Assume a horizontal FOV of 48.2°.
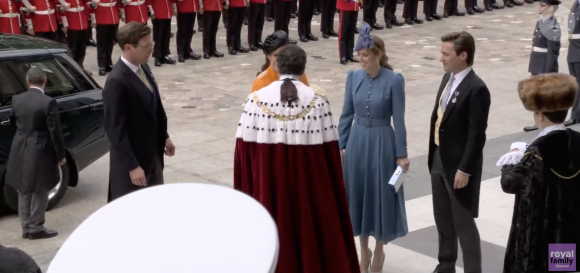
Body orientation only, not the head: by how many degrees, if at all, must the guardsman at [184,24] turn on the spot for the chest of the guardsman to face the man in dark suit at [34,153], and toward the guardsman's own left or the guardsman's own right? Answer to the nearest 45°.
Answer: approximately 45° to the guardsman's own right

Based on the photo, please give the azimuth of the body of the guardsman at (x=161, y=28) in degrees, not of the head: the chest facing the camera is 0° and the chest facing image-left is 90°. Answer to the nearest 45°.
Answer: approximately 315°

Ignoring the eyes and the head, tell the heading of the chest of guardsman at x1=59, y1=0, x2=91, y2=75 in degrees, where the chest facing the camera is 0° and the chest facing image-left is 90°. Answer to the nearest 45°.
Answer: approximately 315°

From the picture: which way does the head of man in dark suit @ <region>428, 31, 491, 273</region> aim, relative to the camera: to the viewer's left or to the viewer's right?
to the viewer's left

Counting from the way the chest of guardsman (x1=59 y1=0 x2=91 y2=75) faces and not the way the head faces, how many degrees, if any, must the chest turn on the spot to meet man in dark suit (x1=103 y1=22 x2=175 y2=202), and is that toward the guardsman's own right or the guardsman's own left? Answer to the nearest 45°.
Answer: approximately 45° to the guardsman's own right

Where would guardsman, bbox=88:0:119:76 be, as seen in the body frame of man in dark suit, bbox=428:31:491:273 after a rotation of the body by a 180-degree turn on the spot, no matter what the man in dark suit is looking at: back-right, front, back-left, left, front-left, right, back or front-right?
left

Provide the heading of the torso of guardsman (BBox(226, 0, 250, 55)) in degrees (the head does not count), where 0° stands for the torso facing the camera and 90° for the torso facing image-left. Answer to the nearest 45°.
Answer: approximately 315°

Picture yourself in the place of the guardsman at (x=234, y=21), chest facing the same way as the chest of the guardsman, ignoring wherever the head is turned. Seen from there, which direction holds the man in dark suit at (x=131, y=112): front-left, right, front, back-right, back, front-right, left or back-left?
front-right

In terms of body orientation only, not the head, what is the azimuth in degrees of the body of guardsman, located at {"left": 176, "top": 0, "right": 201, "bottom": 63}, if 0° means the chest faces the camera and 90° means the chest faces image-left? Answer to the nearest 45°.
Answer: approximately 315°

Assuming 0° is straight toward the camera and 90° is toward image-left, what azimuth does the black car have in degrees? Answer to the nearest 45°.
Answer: approximately 45°
